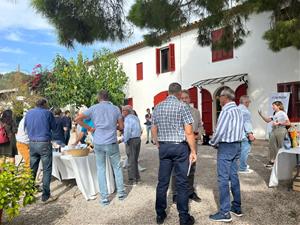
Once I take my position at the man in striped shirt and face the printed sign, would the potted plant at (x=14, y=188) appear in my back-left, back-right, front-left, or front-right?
back-left

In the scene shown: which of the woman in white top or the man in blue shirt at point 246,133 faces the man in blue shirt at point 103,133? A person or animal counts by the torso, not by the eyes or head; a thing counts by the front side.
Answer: the woman in white top

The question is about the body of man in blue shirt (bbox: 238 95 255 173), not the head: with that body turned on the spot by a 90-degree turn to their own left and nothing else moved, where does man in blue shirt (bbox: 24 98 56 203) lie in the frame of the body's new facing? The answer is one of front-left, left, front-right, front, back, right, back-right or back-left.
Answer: back-left

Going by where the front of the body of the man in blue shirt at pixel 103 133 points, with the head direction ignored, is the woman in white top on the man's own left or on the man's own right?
on the man's own right

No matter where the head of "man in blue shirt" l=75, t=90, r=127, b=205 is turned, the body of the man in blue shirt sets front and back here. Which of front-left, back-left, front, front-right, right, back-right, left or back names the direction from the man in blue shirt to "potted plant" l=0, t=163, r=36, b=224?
back-left

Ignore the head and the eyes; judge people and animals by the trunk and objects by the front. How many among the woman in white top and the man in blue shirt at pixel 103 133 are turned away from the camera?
1

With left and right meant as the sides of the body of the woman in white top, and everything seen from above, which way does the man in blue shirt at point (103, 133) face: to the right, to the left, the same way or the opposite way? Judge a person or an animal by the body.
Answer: to the right

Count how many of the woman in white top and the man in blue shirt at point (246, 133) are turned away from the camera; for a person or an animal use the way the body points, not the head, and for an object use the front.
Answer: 0

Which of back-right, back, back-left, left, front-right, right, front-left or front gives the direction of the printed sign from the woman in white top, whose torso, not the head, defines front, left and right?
back-right

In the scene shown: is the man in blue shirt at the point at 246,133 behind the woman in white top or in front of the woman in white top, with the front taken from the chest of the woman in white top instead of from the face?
in front

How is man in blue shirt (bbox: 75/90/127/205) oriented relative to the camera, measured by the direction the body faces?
away from the camera

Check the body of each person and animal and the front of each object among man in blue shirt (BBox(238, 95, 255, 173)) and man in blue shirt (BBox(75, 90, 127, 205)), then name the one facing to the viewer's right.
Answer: man in blue shirt (BBox(238, 95, 255, 173))

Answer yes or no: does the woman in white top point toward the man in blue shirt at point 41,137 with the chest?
yes

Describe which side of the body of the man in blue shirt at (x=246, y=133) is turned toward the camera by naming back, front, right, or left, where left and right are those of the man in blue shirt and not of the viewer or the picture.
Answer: right
